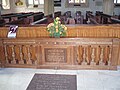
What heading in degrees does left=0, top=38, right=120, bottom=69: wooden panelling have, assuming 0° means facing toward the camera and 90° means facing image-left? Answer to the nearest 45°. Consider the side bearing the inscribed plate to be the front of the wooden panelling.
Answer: approximately 0°

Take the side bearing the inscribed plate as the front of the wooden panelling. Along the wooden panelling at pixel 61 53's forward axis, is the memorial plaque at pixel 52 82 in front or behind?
in front
